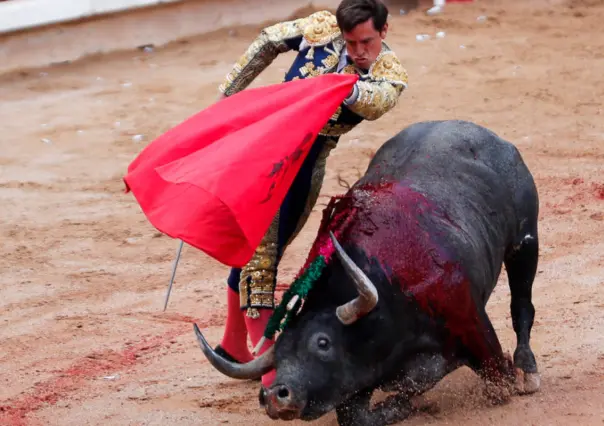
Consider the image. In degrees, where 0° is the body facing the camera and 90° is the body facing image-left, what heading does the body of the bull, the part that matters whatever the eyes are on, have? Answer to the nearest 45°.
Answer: approximately 45°
